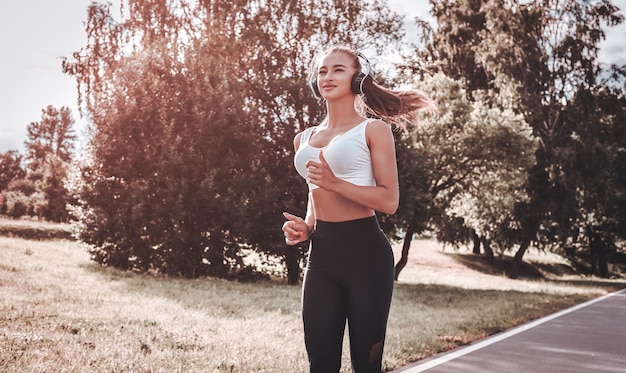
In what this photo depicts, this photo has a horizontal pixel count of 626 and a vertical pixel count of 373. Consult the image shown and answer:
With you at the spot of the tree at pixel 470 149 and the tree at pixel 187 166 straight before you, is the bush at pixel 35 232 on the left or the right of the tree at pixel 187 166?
right

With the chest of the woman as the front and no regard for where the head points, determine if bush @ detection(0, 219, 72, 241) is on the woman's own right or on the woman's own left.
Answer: on the woman's own right

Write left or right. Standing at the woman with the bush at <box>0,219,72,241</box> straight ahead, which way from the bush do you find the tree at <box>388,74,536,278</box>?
right

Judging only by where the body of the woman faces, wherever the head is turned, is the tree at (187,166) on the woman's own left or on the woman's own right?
on the woman's own right

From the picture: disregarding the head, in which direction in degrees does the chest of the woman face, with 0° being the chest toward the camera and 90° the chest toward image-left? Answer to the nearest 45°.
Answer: approximately 45°

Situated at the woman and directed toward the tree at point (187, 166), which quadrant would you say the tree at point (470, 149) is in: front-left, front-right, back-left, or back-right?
front-right

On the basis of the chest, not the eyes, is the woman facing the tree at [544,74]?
no

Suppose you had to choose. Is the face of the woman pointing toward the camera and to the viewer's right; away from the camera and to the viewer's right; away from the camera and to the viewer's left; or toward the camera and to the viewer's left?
toward the camera and to the viewer's left

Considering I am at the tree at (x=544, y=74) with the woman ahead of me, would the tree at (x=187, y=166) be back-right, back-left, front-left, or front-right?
front-right
